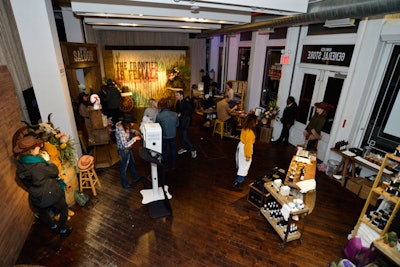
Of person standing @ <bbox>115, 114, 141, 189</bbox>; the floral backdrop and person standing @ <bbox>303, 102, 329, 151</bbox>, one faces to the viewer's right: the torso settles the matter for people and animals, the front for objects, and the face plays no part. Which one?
person standing @ <bbox>115, 114, 141, 189</bbox>

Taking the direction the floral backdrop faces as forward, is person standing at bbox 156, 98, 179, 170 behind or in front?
in front

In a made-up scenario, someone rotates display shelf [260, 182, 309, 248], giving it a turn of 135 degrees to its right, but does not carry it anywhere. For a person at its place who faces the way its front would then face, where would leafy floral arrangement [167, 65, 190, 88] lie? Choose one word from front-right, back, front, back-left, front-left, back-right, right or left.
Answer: front-left

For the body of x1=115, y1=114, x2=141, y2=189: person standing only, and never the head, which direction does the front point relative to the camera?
to the viewer's right

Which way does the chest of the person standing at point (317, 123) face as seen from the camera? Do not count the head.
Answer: to the viewer's left

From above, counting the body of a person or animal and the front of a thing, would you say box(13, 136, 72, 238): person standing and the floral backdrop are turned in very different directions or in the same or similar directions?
very different directions

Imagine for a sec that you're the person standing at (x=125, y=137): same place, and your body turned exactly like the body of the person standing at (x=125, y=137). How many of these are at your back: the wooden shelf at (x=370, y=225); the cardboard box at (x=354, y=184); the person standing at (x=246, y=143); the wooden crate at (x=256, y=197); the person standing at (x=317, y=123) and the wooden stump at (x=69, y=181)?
1

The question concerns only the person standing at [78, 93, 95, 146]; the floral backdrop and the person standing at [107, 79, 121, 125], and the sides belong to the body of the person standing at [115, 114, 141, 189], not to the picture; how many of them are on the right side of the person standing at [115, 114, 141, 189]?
0

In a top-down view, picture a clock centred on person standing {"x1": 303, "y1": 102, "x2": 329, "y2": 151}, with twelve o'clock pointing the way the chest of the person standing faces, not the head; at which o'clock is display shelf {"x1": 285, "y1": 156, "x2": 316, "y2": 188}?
The display shelf is roughly at 9 o'clock from the person standing.

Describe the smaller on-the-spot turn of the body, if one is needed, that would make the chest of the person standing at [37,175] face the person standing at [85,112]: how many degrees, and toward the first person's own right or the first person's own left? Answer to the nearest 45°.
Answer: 0° — they already face them

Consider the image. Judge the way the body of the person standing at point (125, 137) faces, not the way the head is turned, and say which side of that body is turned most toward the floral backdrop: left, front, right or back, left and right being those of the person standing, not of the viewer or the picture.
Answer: left

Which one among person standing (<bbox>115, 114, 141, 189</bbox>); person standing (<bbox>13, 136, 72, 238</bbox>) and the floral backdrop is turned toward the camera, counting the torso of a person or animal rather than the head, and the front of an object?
the floral backdrop

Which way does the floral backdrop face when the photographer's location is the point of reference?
facing the viewer

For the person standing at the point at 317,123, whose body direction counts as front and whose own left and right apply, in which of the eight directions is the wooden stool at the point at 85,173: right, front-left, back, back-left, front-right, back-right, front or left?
front-left
